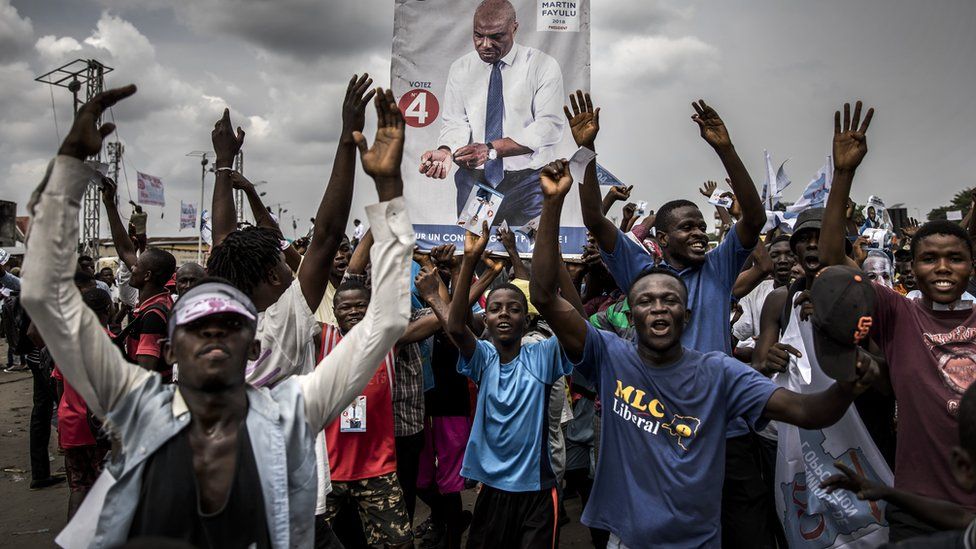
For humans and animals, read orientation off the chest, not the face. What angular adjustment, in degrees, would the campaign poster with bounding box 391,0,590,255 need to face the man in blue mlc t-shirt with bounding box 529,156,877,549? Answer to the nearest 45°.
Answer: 0° — it already faces them

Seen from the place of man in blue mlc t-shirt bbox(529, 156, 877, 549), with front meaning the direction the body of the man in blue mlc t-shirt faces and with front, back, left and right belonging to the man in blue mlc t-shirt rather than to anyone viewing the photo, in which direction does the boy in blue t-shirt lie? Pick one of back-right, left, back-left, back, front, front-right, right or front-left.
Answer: back-right

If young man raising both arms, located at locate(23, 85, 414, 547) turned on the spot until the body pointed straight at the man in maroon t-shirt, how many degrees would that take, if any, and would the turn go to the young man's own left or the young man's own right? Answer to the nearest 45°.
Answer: approximately 90° to the young man's own left

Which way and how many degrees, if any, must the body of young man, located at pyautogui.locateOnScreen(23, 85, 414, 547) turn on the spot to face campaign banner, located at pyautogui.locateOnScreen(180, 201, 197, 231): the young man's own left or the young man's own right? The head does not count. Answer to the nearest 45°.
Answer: approximately 180°

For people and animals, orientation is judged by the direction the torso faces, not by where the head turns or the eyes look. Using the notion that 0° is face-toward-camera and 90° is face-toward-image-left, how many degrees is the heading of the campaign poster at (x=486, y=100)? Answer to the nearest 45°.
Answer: approximately 0°

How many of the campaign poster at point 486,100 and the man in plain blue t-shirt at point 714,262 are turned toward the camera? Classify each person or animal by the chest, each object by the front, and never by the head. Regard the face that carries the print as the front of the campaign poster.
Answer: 2

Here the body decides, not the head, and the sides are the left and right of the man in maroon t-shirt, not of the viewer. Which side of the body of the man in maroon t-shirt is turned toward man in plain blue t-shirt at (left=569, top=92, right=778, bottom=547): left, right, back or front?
right

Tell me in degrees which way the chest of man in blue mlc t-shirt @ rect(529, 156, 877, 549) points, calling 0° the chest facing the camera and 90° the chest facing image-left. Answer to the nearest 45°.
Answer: approximately 0°

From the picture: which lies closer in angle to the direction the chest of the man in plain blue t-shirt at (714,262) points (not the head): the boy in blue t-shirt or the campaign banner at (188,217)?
the boy in blue t-shirt

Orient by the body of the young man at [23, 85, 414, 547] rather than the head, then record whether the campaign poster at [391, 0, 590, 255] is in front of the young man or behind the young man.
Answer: behind
